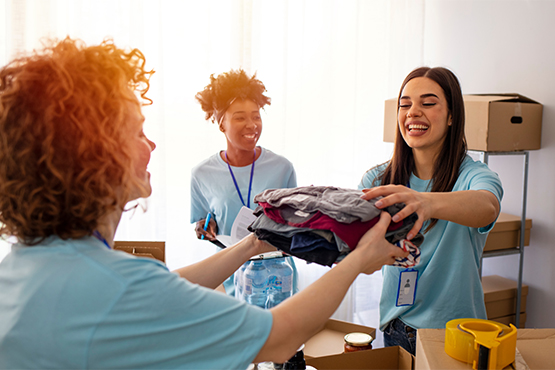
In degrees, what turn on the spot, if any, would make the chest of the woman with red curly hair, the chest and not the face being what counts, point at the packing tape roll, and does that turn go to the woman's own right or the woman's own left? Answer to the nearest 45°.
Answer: approximately 45° to the woman's own right

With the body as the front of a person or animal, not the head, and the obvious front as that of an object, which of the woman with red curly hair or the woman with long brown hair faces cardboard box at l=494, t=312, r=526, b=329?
the woman with red curly hair

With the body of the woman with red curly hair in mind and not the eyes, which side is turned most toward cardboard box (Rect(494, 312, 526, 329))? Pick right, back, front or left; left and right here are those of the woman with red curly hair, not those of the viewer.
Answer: front

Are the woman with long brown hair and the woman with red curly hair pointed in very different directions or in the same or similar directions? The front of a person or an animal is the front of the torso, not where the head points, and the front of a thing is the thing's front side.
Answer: very different directions

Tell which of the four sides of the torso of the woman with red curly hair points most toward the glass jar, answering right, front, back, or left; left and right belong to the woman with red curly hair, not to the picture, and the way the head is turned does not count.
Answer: front

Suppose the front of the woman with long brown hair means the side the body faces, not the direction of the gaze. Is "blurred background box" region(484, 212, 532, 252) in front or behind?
behind

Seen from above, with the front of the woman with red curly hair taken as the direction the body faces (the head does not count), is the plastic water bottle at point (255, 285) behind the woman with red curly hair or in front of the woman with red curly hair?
in front

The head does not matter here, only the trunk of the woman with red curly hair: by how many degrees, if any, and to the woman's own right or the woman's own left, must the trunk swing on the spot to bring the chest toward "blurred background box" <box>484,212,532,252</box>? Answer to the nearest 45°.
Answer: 0° — they already face it

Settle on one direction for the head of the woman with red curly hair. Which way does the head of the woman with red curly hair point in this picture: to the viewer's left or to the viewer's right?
to the viewer's right

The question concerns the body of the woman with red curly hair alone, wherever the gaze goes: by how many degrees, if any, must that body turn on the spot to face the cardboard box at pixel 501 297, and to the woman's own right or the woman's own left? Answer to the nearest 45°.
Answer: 0° — they already face it

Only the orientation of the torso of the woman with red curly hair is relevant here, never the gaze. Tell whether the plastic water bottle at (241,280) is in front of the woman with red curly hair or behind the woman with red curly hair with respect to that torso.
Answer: in front

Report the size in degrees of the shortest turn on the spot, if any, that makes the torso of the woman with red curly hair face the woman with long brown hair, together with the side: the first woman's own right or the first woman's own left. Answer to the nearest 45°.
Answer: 0° — they already face them

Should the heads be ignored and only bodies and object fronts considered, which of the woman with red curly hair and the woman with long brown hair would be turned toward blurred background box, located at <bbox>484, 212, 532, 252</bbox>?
the woman with red curly hair

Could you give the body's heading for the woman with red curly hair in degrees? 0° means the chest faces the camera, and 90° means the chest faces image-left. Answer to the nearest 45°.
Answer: approximately 225°

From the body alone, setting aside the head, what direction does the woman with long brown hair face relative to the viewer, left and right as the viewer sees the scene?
facing the viewer and to the left of the viewer
